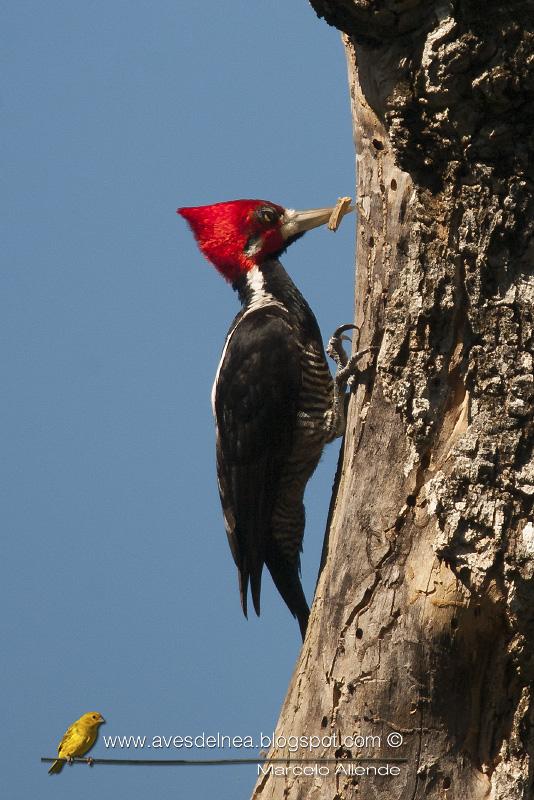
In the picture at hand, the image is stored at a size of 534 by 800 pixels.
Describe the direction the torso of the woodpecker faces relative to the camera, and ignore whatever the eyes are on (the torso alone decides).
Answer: to the viewer's right
